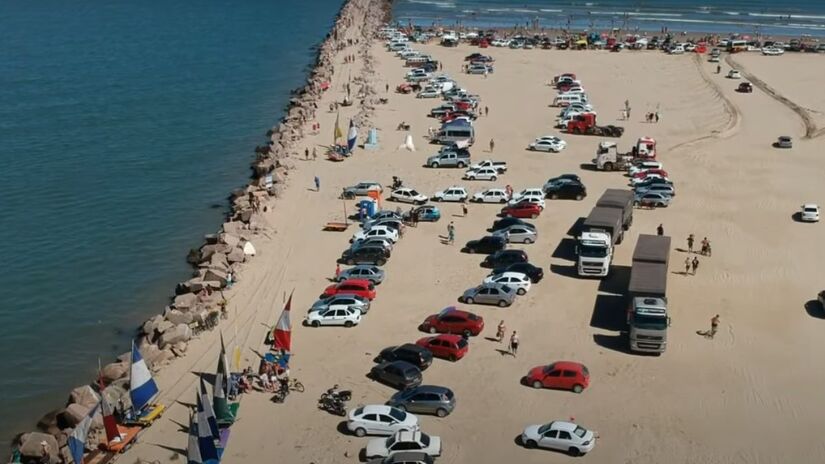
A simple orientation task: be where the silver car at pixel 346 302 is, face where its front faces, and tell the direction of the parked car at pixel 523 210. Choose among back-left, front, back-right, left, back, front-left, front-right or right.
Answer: back-right

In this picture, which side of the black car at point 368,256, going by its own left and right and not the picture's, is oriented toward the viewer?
left

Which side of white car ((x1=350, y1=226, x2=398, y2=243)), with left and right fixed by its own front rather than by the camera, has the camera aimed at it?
left

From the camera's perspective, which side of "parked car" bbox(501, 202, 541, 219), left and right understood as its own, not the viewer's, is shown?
left

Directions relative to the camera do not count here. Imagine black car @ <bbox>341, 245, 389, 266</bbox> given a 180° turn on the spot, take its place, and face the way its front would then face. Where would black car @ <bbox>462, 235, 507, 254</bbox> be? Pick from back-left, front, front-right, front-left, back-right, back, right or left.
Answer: front

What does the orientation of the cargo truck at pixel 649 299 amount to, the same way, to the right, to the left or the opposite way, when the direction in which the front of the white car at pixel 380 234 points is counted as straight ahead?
to the left

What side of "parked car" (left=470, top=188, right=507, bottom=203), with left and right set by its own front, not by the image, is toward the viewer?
left

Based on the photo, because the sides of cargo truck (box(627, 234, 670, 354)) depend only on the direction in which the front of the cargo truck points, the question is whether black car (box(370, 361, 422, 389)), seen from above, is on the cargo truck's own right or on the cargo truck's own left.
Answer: on the cargo truck's own right

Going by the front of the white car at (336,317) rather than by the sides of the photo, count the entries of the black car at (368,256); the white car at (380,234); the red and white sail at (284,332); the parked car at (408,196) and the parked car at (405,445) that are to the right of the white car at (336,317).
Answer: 3

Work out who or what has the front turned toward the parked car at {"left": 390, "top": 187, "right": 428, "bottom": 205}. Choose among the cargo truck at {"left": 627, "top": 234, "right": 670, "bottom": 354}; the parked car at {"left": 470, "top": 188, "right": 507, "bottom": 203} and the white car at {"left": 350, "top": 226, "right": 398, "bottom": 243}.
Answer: the parked car at {"left": 470, "top": 188, "right": 507, "bottom": 203}

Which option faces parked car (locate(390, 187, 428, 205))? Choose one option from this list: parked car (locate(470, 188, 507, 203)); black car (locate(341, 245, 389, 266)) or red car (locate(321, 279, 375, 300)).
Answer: parked car (locate(470, 188, 507, 203))

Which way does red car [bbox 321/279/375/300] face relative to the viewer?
to the viewer's left

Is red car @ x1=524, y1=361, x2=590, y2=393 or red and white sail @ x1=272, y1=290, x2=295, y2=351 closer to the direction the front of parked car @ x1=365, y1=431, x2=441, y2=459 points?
the red and white sail

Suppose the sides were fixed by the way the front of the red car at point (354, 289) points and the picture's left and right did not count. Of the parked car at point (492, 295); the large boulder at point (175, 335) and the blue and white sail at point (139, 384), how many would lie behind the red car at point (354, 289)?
1

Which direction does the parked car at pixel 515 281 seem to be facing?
to the viewer's left

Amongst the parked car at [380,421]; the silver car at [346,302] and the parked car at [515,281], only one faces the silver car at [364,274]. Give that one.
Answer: the parked car at [515,281]

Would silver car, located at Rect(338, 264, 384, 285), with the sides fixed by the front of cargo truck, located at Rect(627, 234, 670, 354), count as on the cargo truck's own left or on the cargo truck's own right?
on the cargo truck's own right

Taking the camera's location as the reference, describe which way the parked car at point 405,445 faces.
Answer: facing to the left of the viewer

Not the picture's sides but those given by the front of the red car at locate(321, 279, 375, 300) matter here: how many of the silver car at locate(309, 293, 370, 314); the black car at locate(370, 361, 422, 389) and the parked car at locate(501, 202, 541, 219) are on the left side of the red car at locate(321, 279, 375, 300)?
2
